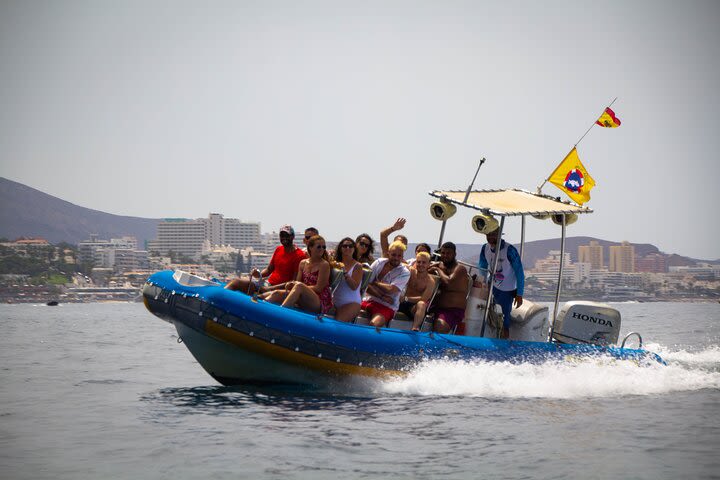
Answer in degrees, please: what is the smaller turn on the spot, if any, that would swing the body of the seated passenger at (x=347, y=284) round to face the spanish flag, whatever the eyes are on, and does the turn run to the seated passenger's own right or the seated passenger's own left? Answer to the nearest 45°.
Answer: approximately 180°

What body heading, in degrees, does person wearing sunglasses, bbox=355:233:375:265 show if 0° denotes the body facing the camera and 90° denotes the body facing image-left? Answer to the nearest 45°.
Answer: approximately 45°

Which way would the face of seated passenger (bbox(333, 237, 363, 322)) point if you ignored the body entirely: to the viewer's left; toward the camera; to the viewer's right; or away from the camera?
toward the camera

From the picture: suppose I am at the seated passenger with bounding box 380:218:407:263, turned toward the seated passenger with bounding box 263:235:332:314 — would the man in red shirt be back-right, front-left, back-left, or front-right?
front-right

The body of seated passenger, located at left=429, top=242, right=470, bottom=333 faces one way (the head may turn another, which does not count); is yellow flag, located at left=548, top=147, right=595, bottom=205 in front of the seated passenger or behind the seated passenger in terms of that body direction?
behind

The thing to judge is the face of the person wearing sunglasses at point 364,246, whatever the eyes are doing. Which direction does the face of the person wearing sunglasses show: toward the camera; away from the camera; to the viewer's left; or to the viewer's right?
toward the camera

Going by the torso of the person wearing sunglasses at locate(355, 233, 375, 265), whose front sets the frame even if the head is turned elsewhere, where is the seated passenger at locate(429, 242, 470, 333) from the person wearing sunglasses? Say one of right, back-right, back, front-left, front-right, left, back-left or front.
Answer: back-left

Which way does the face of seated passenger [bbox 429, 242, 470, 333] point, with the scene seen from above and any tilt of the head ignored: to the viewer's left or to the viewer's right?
to the viewer's left

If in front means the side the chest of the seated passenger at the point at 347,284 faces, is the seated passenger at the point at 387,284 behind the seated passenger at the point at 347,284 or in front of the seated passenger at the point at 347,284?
behind

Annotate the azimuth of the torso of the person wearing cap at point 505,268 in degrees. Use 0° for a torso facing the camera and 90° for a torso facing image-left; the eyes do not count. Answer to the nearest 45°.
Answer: approximately 45°

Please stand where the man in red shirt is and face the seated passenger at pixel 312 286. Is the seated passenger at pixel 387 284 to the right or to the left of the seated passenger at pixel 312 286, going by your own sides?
left

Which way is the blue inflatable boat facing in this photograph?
to the viewer's left

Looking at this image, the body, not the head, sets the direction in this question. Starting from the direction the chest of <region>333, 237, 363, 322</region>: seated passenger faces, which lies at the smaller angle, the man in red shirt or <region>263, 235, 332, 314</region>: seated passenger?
the seated passenger
